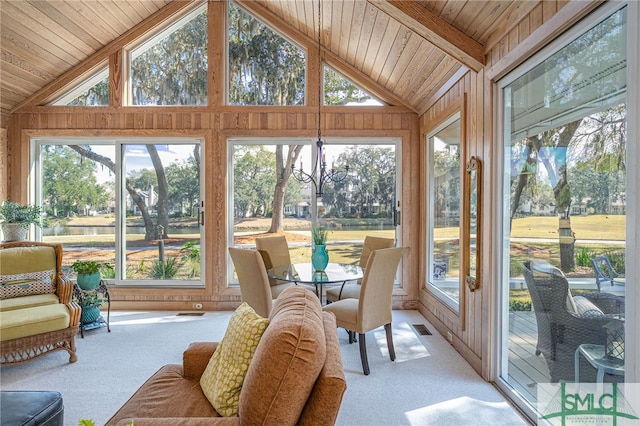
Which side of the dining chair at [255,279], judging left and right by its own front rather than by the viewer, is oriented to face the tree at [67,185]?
left

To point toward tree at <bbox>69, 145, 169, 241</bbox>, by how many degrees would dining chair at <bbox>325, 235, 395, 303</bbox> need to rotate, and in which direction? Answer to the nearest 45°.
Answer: approximately 45° to its right

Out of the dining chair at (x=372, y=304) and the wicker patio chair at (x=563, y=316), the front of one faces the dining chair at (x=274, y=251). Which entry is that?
the dining chair at (x=372, y=304)

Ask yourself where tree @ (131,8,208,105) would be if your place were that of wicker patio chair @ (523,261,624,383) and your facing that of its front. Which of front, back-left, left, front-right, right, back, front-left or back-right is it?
back-left

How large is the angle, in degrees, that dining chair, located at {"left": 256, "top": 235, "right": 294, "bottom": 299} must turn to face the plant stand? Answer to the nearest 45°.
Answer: approximately 135° to its right

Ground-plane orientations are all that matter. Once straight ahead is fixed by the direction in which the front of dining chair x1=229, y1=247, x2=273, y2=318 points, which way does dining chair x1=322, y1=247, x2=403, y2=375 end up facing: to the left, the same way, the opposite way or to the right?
to the left

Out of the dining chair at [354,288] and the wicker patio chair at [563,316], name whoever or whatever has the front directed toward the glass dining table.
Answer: the dining chair

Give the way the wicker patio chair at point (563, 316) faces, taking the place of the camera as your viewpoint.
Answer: facing away from the viewer and to the right of the viewer

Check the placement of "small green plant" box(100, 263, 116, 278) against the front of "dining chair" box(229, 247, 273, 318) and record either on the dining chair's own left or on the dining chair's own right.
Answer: on the dining chair's own left

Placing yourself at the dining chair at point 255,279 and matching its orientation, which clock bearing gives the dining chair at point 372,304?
the dining chair at point 372,304 is roughly at 2 o'clock from the dining chair at point 255,279.

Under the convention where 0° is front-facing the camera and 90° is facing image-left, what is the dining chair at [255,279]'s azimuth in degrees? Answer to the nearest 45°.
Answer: approximately 225°

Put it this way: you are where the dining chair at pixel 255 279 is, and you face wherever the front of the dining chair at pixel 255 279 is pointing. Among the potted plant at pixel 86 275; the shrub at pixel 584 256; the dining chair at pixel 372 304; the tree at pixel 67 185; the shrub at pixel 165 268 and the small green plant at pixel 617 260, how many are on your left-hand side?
3
